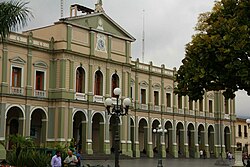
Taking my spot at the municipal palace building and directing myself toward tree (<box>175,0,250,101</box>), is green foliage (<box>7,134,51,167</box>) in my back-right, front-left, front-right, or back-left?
front-right

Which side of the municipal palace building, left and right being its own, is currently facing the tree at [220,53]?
front

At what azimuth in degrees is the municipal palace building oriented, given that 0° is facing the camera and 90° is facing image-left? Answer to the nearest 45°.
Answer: approximately 315°

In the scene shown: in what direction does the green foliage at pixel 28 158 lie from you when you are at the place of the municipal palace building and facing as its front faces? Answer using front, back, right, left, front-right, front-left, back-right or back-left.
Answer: front-right

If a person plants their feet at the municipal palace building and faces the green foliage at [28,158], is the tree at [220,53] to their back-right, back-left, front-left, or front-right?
front-left
